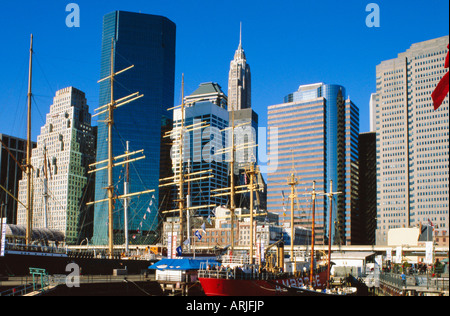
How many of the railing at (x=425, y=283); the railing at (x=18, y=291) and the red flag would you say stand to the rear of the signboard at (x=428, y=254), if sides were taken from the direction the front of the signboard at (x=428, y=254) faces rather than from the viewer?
0

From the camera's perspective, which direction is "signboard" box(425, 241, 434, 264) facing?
toward the camera

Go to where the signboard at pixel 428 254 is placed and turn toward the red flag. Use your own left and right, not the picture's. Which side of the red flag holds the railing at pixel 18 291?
right

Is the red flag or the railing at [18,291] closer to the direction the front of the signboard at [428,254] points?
the red flag

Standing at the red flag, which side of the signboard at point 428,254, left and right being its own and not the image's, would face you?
front

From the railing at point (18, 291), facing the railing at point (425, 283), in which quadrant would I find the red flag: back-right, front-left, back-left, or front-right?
front-right

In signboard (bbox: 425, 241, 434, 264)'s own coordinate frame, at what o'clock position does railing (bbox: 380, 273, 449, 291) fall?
The railing is roughly at 12 o'clock from the signboard.

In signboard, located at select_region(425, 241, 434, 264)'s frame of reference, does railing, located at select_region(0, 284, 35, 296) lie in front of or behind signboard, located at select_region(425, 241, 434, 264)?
in front
